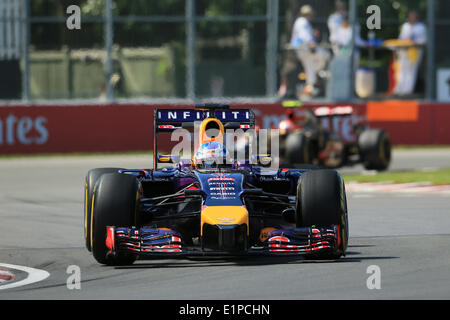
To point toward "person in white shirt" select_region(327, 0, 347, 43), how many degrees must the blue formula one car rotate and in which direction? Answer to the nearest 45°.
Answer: approximately 180°

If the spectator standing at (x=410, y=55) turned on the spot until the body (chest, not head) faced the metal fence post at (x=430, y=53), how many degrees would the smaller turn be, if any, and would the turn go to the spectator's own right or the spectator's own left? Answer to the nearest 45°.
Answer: approximately 90° to the spectator's own left

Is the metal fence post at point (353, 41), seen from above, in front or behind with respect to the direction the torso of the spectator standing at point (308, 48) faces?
in front

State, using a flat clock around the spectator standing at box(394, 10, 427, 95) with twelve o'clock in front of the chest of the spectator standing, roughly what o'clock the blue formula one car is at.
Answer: The blue formula one car is roughly at 12 o'clock from the spectator standing.

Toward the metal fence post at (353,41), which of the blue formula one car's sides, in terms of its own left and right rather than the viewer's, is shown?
back

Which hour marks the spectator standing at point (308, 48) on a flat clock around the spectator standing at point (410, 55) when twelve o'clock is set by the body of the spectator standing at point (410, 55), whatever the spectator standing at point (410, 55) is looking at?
the spectator standing at point (308, 48) is roughly at 2 o'clock from the spectator standing at point (410, 55).
